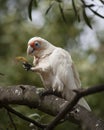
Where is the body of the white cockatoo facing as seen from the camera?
to the viewer's left
